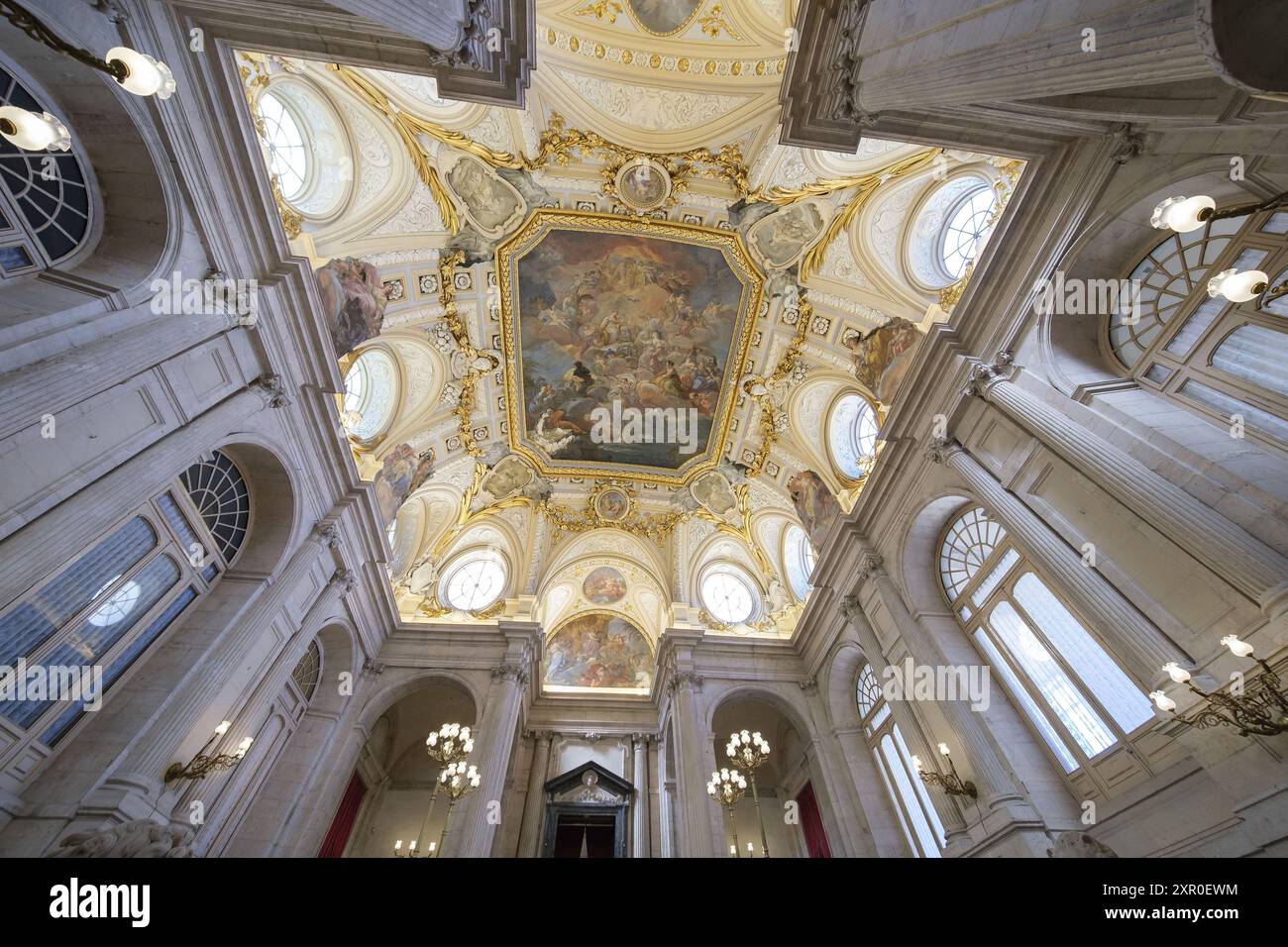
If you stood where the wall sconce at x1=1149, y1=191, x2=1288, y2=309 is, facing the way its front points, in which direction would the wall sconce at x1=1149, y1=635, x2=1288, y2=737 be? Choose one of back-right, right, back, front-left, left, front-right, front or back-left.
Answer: front-right

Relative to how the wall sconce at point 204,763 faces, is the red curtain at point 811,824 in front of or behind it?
in front

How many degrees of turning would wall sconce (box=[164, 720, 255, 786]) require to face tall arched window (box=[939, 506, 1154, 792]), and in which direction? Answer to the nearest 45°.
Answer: approximately 45° to its right

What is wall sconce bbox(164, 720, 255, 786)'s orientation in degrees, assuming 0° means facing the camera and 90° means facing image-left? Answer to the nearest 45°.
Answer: approximately 270°

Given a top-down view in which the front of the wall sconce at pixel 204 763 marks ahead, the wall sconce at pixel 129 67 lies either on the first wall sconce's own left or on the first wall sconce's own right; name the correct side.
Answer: on the first wall sconce's own right

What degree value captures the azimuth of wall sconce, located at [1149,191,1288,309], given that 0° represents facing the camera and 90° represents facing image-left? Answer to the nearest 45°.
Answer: approximately 90°

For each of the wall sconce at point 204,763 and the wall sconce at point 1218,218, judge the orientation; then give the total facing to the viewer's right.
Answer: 1

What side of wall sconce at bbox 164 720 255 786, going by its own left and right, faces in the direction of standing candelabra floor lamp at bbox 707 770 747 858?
front
